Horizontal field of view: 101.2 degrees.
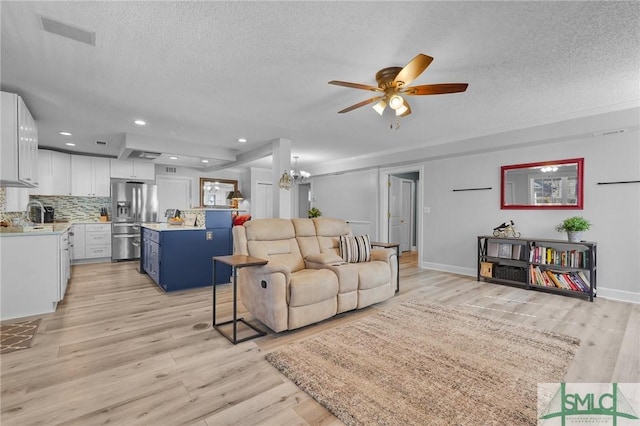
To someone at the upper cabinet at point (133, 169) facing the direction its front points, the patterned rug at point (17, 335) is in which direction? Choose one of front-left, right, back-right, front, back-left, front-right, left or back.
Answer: front

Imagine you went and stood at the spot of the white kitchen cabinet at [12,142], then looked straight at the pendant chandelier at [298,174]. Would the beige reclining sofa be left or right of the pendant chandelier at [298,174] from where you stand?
right

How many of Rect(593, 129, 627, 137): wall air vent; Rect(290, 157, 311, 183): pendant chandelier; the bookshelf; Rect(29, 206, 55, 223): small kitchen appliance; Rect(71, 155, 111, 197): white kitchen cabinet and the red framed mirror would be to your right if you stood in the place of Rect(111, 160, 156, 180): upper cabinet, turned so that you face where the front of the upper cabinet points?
2

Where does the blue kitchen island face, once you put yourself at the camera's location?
facing to the left of the viewer

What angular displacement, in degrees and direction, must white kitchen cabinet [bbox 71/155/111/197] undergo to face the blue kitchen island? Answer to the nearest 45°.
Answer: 0° — it already faces it

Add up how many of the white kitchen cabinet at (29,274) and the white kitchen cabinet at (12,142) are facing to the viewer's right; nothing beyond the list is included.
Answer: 2

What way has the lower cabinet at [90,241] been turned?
toward the camera

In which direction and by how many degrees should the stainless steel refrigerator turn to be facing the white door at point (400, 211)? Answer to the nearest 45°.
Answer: approximately 45° to its left

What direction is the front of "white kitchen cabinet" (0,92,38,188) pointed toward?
to the viewer's right

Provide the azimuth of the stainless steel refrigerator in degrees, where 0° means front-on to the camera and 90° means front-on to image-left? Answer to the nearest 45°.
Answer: approximately 0°

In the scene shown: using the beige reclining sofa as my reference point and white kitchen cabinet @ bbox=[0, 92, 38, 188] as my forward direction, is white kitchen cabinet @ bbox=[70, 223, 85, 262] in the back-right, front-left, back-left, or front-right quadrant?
front-right

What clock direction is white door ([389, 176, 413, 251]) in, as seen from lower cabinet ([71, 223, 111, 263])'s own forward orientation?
The white door is roughly at 10 o'clock from the lower cabinet.

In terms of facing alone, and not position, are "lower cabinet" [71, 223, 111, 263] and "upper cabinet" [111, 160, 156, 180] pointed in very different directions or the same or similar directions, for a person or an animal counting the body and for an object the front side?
same or similar directions
